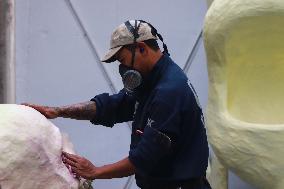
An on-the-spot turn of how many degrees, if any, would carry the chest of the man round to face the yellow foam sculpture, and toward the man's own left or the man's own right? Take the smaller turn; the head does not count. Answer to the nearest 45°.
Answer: approximately 135° to the man's own right

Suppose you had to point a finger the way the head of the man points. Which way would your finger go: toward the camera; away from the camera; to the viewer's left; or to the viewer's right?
to the viewer's left

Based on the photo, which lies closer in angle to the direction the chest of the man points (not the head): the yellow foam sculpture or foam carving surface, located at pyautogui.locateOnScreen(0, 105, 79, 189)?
the foam carving surface

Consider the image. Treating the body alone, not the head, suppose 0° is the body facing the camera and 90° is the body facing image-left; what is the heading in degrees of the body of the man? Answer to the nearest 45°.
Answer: approximately 90°
